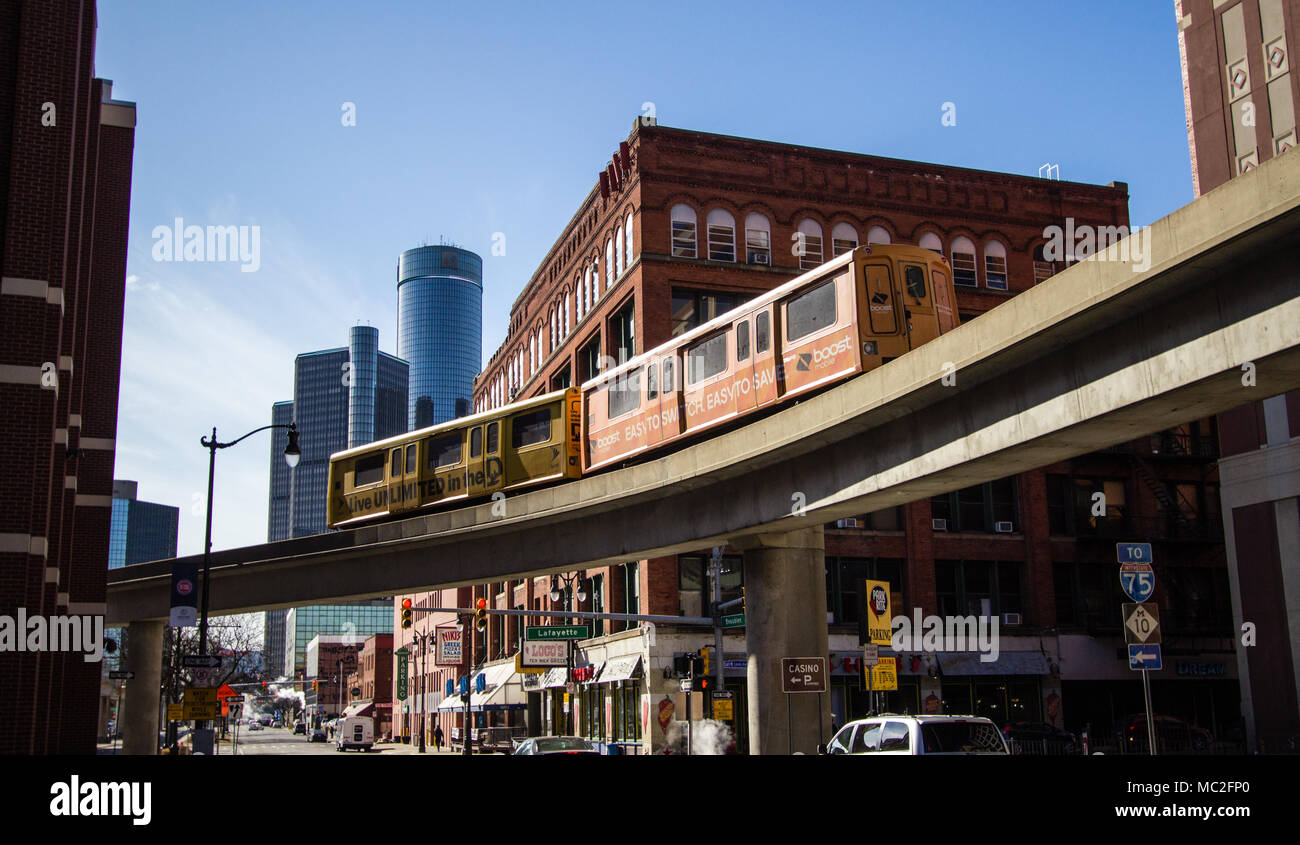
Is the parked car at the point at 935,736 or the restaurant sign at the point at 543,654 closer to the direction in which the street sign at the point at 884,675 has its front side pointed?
the parked car

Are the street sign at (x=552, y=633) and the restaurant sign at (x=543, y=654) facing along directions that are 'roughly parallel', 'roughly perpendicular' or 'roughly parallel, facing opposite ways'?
roughly parallel

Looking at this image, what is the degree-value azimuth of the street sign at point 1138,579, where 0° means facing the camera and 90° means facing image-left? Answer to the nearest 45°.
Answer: approximately 0°

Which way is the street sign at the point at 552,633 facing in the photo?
toward the camera

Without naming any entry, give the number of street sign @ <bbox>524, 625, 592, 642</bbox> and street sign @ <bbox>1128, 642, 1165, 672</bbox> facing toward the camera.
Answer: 2

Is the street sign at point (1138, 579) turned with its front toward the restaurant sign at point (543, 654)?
no

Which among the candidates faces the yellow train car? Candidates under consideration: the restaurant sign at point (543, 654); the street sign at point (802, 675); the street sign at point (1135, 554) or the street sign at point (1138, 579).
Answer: the restaurant sign at point (543, 654)

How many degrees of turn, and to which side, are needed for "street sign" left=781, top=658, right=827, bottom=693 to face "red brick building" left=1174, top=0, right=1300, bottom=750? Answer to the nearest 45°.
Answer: approximately 135° to its left

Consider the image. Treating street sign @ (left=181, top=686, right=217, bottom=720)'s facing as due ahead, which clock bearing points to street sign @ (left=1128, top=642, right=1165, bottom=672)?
street sign @ (left=1128, top=642, right=1165, bottom=672) is roughly at 11 o'clock from street sign @ (left=181, top=686, right=217, bottom=720).

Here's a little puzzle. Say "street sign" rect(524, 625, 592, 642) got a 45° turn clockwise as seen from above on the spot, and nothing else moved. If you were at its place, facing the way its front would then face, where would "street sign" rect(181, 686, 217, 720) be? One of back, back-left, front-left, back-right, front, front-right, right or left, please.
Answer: front

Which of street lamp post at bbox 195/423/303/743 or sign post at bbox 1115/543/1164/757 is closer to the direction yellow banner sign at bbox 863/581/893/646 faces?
the sign post

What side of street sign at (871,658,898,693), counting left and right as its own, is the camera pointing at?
front

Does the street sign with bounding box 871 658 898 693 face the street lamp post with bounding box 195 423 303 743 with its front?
no

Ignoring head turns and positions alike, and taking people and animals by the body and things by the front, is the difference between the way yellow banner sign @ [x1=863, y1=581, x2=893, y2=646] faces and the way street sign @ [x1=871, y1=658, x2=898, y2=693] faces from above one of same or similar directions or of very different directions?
same or similar directions

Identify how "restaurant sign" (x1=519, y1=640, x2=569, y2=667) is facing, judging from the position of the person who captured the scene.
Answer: facing the viewer
